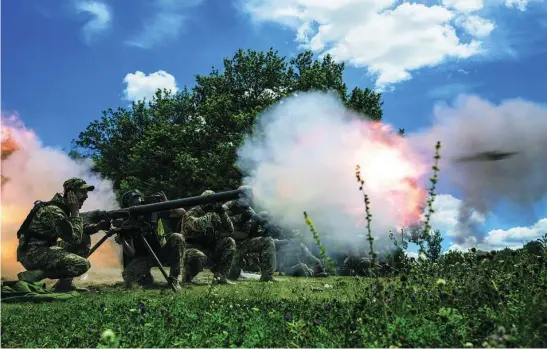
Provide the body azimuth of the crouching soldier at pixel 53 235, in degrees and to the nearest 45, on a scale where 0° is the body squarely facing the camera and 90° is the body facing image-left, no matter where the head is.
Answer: approximately 270°

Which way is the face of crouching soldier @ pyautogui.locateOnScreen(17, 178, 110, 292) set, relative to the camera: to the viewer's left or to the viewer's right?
to the viewer's right

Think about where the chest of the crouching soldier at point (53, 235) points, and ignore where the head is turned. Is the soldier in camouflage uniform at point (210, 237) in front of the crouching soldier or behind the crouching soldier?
in front

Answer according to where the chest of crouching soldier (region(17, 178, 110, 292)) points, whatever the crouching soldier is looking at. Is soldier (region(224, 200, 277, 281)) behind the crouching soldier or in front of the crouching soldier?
in front

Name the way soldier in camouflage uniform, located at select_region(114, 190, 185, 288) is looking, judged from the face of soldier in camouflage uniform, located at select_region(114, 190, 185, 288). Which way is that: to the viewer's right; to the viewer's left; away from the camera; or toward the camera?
to the viewer's right
